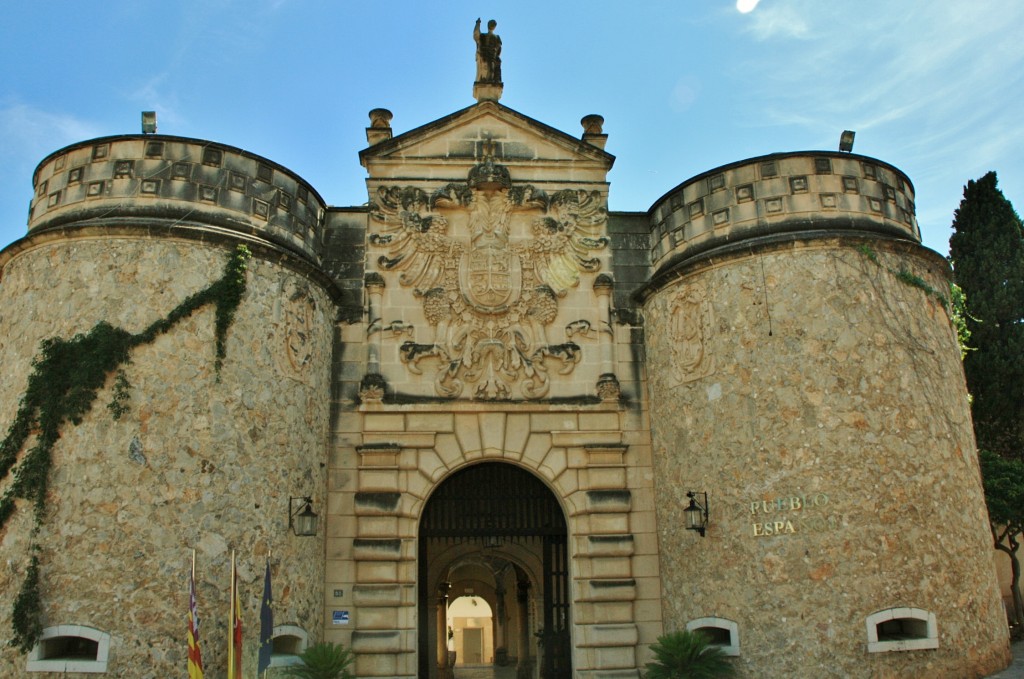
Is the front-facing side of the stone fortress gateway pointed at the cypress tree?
no

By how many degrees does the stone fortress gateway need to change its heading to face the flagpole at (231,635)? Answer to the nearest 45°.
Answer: approximately 45° to its right

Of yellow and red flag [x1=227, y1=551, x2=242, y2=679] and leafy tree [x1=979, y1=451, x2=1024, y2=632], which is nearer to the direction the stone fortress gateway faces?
the yellow and red flag

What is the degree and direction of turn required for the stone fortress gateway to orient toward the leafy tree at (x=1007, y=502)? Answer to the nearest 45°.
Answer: approximately 135° to its left

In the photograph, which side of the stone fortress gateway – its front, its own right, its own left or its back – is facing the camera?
front
